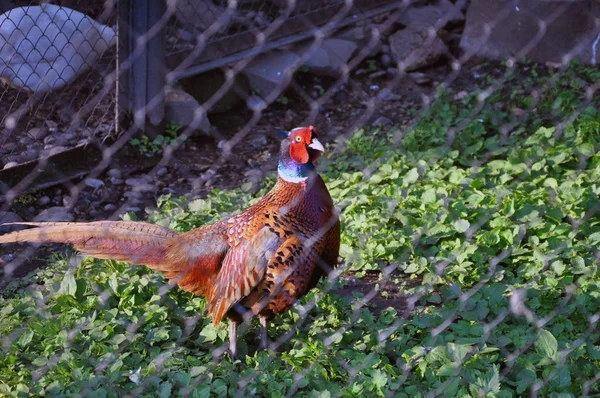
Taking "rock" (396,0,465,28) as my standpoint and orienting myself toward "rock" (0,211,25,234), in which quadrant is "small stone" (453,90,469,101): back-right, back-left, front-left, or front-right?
front-left

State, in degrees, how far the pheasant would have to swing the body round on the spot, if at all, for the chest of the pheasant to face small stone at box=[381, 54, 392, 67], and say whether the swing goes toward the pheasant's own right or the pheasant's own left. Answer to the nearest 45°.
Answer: approximately 45° to the pheasant's own left

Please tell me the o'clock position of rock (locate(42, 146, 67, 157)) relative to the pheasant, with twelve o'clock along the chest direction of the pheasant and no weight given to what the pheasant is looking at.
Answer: The rock is roughly at 8 o'clock from the pheasant.

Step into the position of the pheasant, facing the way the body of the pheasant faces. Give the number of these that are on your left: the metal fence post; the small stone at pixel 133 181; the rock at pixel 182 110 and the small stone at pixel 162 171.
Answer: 4

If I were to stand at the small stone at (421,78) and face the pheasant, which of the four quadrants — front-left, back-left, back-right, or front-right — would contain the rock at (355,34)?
back-right

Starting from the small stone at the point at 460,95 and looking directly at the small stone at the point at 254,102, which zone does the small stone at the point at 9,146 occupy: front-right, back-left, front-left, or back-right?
front-left

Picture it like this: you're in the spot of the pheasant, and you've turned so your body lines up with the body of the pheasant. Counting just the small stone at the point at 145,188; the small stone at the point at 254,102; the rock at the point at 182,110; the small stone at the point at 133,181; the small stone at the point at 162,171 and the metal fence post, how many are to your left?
6

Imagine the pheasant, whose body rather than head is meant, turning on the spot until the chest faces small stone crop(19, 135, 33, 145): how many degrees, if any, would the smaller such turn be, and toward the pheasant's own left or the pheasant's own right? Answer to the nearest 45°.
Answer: approximately 135° to the pheasant's own left

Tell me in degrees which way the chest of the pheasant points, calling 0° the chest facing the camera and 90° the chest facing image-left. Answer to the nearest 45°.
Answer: approximately 270°

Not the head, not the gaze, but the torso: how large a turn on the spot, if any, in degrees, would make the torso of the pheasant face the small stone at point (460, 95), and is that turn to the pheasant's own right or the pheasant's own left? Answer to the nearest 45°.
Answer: approximately 45° to the pheasant's own left

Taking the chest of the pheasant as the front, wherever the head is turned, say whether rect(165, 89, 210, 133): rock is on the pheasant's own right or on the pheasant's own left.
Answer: on the pheasant's own left

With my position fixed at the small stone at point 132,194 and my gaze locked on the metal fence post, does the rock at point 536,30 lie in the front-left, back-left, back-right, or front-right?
front-right

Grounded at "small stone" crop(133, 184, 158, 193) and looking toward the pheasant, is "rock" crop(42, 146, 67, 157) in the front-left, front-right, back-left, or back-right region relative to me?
back-right

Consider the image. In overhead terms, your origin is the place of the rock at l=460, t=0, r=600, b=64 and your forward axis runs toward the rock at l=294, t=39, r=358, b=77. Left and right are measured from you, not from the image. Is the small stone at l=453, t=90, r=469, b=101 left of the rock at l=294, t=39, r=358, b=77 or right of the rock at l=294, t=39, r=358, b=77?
left
